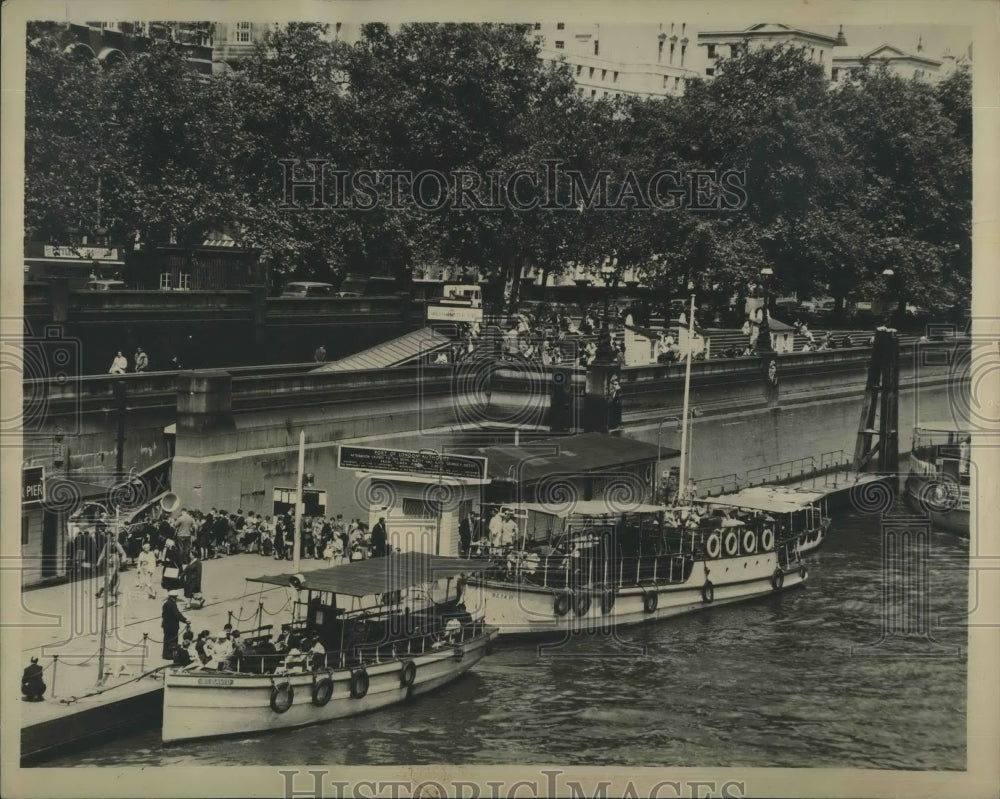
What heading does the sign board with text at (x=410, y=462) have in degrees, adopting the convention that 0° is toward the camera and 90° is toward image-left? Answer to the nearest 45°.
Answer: approximately 0°

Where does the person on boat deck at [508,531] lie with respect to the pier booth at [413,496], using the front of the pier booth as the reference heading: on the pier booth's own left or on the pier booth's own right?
on the pier booth's own left

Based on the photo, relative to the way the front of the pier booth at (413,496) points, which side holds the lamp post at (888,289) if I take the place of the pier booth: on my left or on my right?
on my left

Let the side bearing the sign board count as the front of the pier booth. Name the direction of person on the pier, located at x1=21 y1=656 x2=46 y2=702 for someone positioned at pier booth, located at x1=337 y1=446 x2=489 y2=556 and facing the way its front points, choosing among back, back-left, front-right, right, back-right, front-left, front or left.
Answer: front-right

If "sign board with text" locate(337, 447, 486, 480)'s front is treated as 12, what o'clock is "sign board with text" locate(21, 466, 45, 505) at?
"sign board with text" locate(21, 466, 45, 505) is roughly at 2 o'clock from "sign board with text" locate(337, 447, 486, 480).

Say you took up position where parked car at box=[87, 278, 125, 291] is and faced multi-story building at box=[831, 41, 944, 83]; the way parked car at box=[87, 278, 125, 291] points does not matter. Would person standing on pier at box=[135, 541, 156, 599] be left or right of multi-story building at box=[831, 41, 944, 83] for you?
right

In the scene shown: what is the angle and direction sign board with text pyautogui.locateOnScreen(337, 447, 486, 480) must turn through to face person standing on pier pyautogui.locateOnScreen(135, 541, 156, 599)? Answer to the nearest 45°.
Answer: approximately 45° to its right

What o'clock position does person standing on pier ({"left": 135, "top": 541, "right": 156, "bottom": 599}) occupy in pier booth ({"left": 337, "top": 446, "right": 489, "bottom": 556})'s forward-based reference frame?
The person standing on pier is roughly at 2 o'clock from the pier booth.

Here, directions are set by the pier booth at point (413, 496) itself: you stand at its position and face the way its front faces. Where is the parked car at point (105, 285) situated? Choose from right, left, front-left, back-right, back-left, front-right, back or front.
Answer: back-right

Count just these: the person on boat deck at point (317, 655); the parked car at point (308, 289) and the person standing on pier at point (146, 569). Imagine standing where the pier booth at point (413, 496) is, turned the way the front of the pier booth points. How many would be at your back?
1

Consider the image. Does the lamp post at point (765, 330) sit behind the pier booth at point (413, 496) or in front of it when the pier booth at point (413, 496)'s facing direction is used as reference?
behind
